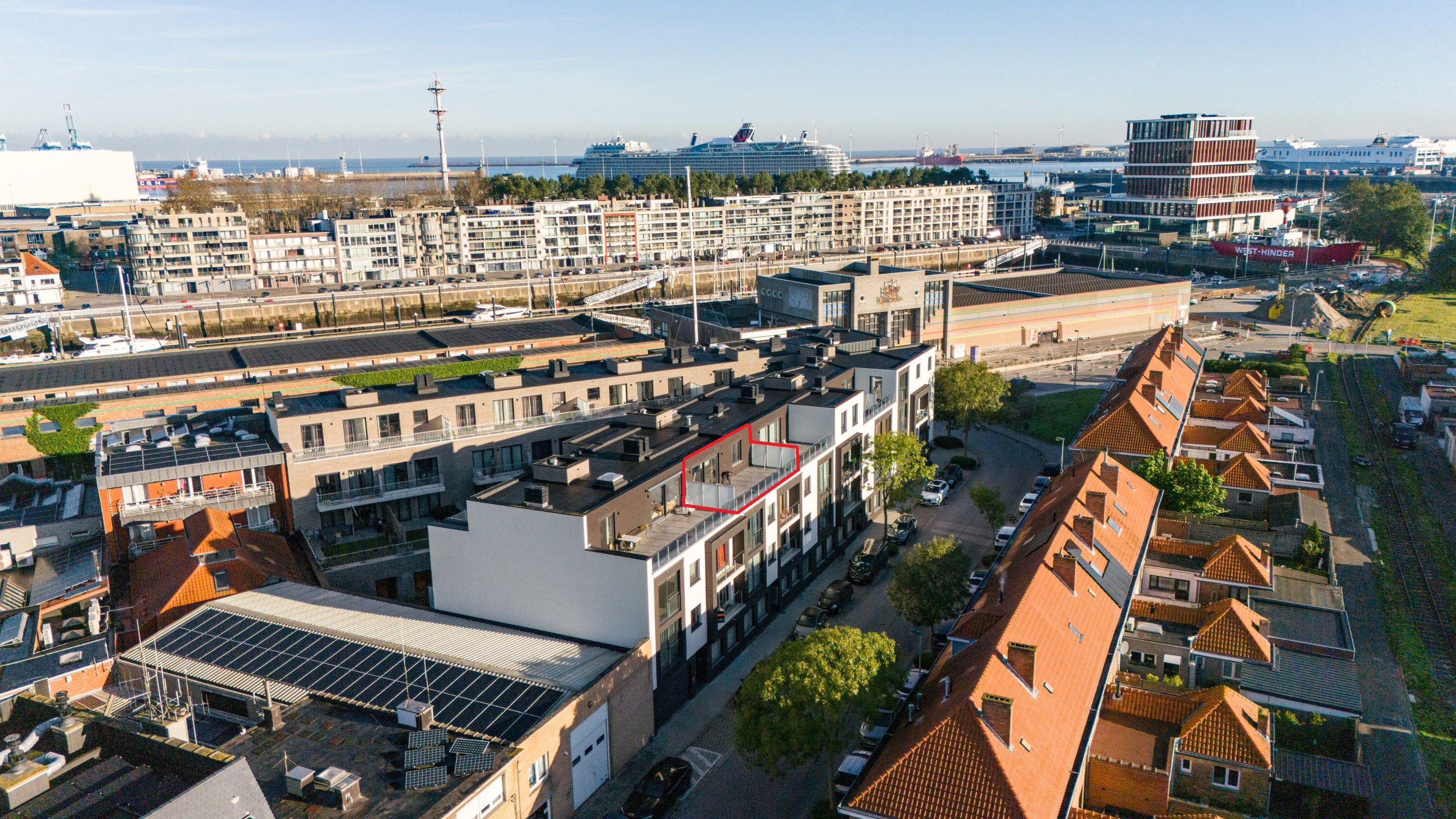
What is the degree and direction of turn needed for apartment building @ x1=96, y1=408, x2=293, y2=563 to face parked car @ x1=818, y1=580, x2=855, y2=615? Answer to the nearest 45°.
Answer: approximately 45° to its left

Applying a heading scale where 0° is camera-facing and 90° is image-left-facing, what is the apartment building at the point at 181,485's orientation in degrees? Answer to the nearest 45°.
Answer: approximately 0°

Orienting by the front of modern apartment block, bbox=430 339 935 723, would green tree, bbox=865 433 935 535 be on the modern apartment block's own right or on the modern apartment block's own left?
on the modern apartment block's own left

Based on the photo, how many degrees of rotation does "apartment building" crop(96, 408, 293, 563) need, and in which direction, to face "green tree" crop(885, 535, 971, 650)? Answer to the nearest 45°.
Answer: approximately 45° to its left

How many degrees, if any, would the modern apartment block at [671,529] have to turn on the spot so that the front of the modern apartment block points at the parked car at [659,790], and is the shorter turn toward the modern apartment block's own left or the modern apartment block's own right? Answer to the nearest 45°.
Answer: approximately 45° to the modern apartment block's own right

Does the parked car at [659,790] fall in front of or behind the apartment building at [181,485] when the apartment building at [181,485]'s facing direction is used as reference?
in front

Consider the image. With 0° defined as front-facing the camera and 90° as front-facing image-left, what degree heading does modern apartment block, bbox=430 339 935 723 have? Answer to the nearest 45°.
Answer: approximately 315°

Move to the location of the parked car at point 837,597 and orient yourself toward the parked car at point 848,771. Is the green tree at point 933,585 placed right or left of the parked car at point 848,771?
left

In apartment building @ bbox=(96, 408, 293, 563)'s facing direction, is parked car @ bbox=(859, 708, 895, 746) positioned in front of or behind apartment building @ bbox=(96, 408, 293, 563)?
in front

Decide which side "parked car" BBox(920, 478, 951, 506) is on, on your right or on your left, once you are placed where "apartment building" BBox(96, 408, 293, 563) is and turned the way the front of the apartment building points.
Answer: on your left
